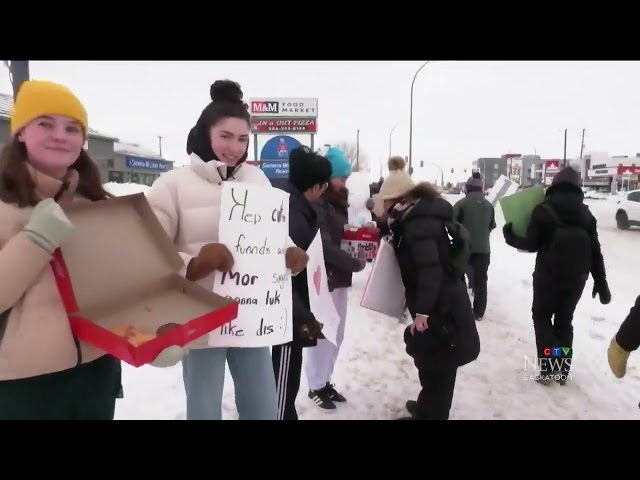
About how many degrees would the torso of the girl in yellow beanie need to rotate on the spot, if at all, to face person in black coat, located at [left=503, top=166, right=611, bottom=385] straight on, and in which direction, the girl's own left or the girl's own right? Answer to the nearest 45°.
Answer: approximately 45° to the girl's own left

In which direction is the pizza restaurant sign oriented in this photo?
toward the camera

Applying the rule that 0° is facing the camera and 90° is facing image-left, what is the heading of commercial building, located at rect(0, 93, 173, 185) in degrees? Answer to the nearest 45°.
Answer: approximately 315°

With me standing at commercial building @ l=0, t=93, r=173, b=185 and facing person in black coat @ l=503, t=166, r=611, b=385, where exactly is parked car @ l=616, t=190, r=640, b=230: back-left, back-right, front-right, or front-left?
front-left

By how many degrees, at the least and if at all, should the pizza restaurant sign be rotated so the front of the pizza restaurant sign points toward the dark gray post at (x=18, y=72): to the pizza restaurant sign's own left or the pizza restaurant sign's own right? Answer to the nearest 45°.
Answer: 0° — it already faces it

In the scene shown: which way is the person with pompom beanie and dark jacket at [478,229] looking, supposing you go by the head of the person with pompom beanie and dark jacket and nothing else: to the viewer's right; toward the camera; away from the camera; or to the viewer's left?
away from the camera

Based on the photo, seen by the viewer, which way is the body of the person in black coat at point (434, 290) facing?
to the viewer's left

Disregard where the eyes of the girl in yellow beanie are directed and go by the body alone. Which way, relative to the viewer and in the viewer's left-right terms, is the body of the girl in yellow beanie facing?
facing the viewer and to the right of the viewer

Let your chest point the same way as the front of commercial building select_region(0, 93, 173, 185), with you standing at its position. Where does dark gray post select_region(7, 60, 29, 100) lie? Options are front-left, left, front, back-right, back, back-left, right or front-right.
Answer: front-right
